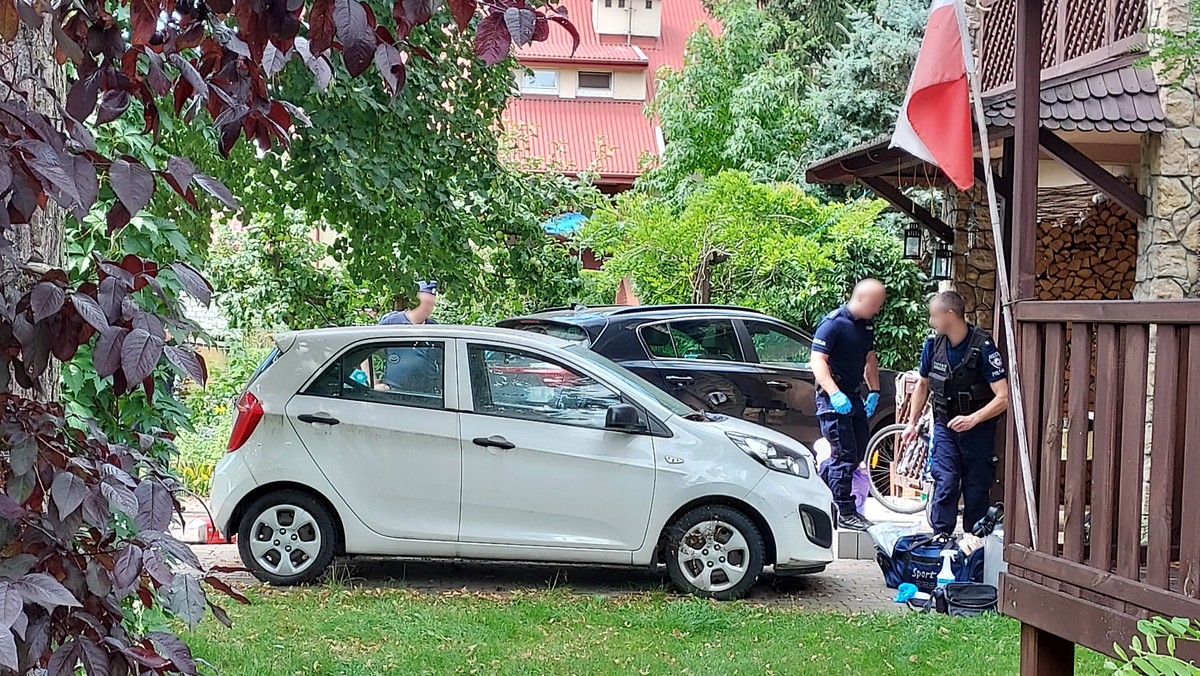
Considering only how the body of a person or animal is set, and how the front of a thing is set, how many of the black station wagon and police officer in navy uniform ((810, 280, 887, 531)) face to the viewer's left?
0

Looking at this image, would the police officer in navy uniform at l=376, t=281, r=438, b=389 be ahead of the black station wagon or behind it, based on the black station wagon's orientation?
behind

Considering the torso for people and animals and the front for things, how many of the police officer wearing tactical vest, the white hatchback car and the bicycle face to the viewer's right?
1

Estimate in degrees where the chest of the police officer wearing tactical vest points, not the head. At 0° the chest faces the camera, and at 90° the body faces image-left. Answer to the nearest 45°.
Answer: approximately 45°

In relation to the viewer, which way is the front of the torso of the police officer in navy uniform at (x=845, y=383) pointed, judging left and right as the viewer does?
facing the viewer and to the right of the viewer

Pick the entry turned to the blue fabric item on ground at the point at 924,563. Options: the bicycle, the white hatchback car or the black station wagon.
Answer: the white hatchback car

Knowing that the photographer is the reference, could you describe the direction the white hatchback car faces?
facing to the right of the viewer

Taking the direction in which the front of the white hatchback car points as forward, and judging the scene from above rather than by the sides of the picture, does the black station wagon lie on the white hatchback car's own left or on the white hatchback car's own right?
on the white hatchback car's own left

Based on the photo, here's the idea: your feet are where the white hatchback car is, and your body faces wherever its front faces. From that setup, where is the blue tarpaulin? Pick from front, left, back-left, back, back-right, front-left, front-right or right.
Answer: left
